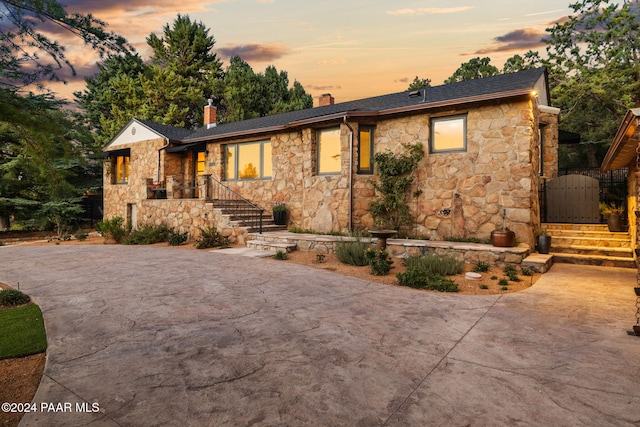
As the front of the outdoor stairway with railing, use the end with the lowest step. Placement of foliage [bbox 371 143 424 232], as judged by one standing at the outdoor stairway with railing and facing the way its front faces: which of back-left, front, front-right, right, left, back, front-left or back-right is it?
front

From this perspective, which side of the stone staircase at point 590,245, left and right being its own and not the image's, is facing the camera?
front

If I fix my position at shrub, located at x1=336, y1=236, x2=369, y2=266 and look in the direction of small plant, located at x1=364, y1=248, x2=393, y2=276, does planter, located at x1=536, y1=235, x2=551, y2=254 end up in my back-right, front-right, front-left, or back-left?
front-left

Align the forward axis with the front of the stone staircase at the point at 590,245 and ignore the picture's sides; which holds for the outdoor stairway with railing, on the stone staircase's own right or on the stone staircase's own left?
on the stone staircase's own right

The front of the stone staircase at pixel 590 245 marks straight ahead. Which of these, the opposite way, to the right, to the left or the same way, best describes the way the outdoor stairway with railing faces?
to the left

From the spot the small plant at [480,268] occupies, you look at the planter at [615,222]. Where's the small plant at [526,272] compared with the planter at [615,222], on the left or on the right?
right

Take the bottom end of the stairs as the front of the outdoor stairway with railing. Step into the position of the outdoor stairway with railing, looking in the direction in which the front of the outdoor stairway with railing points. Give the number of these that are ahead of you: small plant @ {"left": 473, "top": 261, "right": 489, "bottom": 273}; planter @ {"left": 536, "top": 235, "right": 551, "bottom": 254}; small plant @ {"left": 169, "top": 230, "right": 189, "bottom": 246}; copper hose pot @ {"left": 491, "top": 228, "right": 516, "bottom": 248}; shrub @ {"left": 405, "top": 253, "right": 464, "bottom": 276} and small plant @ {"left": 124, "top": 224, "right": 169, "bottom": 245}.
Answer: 4

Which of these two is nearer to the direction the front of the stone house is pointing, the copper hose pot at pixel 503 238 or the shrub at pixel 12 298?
the shrub

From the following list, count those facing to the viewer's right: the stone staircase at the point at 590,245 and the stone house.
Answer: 0

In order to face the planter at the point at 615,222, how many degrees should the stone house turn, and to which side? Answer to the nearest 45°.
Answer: approximately 135° to its left

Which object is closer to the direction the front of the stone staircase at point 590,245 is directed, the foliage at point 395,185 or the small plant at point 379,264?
the small plant

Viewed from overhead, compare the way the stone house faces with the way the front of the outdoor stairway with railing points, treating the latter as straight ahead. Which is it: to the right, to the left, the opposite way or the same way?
to the right

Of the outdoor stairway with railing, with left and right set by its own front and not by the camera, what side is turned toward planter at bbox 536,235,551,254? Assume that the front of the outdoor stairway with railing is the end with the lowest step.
front

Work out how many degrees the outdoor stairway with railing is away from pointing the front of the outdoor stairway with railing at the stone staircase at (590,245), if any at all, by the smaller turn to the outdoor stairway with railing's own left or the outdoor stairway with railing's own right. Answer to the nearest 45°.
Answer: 0° — it already faces it

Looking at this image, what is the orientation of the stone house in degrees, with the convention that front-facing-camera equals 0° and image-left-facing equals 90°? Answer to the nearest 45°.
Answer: approximately 45°

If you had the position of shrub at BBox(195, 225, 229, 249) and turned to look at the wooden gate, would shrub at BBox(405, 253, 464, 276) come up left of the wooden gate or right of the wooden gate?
right

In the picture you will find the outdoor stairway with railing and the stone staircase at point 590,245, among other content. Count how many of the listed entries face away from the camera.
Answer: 0

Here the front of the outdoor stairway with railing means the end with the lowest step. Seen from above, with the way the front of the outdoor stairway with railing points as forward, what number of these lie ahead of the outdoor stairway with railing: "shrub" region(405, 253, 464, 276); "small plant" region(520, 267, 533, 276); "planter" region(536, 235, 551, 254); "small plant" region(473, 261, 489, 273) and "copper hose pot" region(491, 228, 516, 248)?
5
